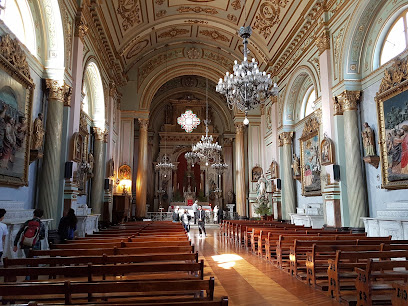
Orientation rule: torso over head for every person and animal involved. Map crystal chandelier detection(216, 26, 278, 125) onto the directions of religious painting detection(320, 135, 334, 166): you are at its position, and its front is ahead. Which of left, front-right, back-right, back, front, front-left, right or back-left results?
front

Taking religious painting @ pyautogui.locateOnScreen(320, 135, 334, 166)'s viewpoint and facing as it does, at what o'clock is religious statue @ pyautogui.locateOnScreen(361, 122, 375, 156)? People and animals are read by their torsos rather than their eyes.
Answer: The religious statue is roughly at 9 o'clock from the religious painting.

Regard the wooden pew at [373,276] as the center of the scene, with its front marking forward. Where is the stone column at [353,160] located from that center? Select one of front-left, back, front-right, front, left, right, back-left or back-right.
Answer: front-right

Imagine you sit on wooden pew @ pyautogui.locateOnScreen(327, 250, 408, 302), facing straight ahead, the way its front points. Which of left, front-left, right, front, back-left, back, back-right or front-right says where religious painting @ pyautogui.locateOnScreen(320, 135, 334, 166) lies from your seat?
front-right

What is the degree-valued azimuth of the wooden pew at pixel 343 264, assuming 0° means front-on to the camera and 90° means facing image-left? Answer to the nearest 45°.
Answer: approximately 135°

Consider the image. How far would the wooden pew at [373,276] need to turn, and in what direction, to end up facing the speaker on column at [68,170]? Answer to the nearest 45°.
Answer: approximately 45° to its left

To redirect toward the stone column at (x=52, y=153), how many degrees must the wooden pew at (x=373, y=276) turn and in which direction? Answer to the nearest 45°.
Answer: approximately 45° to its left

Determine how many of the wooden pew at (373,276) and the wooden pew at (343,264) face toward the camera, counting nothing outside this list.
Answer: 0

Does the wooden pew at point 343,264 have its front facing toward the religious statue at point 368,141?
no

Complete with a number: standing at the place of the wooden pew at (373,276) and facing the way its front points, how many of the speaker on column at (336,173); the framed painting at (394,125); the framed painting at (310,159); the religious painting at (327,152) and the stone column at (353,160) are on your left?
0

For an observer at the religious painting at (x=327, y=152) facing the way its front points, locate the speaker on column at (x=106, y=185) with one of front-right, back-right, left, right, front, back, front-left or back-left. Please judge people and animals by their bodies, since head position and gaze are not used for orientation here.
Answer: front-right

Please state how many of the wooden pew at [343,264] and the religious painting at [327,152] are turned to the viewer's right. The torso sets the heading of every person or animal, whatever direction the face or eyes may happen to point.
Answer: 0

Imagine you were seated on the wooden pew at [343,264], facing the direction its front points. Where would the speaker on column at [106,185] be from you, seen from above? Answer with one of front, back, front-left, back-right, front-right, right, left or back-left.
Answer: front

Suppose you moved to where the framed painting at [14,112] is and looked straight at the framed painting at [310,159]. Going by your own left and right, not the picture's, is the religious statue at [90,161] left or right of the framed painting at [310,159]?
left

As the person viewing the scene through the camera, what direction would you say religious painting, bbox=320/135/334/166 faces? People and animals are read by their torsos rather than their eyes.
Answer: facing the viewer and to the left of the viewer

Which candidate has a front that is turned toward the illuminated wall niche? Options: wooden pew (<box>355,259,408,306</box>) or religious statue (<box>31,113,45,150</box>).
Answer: the wooden pew

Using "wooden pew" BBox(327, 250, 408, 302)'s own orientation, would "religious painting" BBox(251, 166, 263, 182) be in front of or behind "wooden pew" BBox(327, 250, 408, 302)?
in front

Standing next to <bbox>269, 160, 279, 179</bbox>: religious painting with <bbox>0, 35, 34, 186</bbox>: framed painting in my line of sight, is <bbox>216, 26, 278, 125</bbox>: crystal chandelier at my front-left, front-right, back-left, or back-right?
front-left

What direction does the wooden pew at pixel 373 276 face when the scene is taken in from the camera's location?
facing away from the viewer and to the left of the viewer

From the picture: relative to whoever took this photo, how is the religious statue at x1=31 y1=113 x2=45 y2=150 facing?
facing the viewer and to the right of the viewer

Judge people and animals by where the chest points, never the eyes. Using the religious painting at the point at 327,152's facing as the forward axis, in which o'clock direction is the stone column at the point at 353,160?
The stone column is roughly at 9 o'clock from the religious painting.
